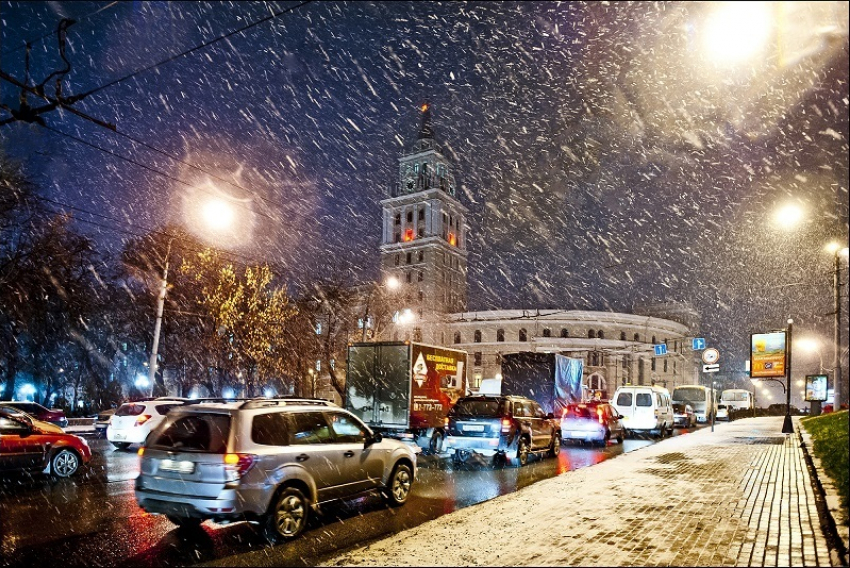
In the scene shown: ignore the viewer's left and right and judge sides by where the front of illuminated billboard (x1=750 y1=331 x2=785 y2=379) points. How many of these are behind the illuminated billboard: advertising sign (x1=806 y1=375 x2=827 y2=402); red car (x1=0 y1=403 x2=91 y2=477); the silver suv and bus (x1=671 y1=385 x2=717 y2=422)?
2

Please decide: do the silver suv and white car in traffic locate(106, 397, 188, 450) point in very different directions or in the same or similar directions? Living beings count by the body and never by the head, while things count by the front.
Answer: same or similar directions

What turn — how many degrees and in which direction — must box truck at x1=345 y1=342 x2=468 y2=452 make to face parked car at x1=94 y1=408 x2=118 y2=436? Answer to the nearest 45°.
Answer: approximately 90° to its left

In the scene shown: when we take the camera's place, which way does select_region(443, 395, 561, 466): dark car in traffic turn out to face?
facing away from the viewer and to the right of the viewer

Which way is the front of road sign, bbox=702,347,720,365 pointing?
toward the camera

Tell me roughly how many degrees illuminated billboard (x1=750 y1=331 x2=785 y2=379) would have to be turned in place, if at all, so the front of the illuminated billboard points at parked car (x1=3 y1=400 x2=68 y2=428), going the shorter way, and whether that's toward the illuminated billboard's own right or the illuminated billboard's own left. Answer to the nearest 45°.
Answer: approximately 45° to the illuminated billboard's own right

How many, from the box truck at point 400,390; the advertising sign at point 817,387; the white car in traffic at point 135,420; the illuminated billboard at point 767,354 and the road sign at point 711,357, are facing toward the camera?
3

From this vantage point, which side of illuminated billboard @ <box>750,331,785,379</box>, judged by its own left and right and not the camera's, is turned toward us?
front

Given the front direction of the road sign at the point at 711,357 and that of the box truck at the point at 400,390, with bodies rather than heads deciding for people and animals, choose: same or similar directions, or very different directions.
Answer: very different directions

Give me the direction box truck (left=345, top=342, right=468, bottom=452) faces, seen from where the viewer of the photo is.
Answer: facing away from the viewer and to the right of the viewer

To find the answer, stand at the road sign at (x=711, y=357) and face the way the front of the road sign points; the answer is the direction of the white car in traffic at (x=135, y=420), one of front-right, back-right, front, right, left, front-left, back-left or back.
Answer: front-right

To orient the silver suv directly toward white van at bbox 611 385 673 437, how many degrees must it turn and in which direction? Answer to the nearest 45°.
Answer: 0° — it already faces it

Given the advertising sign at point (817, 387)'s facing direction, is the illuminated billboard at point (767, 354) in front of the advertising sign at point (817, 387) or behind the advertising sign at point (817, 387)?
in front

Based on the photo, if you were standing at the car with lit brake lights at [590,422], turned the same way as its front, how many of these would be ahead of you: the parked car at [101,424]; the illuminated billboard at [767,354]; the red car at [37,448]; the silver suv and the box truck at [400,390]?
1
